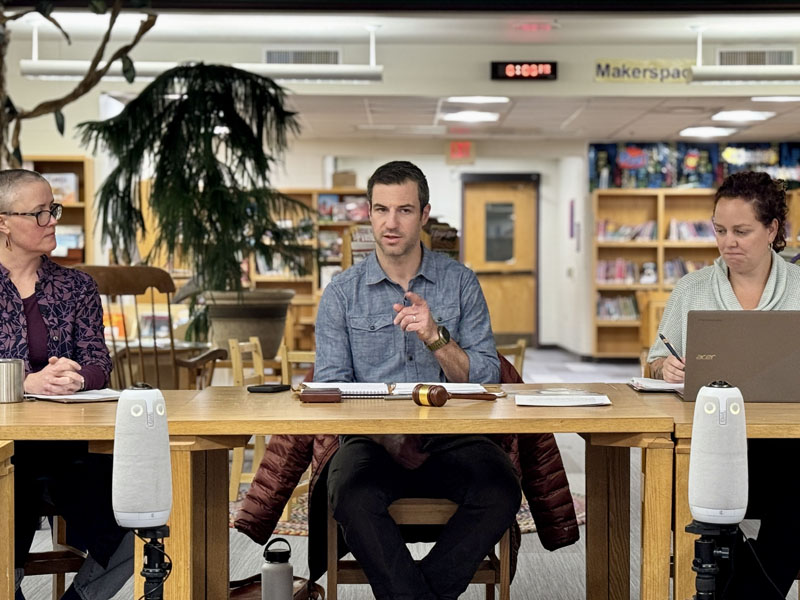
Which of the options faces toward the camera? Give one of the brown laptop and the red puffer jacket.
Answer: the red puffer jacket

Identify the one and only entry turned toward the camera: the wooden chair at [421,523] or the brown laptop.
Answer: the wooden chair

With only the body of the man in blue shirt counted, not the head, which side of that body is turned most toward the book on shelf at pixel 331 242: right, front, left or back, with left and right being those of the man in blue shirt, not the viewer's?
back

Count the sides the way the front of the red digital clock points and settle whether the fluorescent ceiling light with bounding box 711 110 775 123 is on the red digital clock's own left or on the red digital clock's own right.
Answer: on the red digital clock's own left

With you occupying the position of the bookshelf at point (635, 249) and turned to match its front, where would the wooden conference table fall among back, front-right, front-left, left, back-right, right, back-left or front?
front

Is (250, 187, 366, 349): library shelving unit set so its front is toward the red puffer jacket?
yes

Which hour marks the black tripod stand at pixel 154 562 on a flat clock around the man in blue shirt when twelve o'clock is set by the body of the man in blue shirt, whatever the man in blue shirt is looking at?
The black tripod stand is roughly at 1 o'clock from the man in blue shirt.

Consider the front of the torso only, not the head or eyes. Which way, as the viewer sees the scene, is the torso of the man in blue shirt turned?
toward the camera

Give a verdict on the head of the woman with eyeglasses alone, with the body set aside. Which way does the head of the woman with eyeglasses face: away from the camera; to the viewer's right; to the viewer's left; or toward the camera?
to the viewer's right

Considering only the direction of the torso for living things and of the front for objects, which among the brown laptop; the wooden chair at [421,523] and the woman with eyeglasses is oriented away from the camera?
the brown laptop

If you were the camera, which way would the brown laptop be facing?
facing away from the viewer

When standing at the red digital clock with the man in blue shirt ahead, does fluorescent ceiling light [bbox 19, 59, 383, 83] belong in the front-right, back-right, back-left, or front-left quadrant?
front-right

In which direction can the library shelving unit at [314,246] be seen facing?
toward the camera

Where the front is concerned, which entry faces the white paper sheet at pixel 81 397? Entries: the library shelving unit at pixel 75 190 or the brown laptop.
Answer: the library shelving unit

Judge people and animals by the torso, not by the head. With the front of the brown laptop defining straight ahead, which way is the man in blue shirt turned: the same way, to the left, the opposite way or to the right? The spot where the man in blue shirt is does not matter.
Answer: the opposite way
